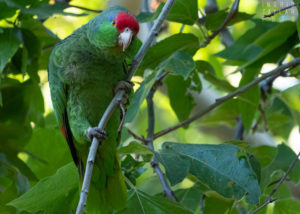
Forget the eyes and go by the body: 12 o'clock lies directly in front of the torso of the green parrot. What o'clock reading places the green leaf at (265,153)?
The green leaf is roughly at 11 o'clock from the green parrot.

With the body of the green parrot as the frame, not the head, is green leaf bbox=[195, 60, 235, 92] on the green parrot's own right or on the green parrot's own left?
on the green parrot's own left

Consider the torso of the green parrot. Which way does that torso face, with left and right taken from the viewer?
facing the viewer and to the right of the viewer

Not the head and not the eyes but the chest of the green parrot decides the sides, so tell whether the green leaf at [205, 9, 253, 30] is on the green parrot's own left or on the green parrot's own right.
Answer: on the green parrot's own left

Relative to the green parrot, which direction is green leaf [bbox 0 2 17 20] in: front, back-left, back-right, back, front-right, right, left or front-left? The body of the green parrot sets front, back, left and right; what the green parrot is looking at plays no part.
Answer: back

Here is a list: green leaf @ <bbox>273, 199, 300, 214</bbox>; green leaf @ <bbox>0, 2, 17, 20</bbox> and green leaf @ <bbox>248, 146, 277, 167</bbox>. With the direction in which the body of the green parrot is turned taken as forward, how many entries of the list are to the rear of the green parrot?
1
